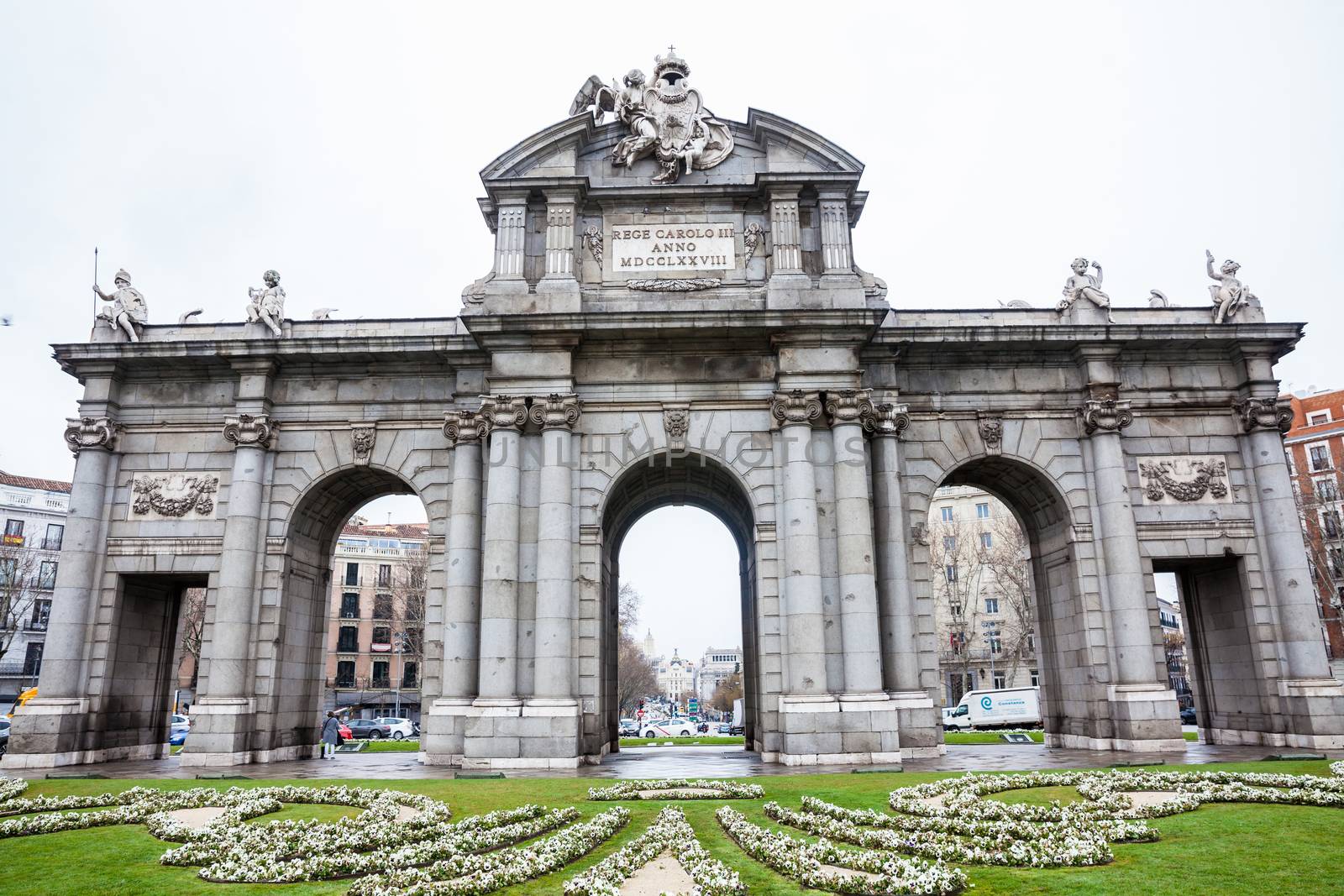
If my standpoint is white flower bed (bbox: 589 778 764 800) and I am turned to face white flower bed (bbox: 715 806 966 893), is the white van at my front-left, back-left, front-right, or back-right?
back-left

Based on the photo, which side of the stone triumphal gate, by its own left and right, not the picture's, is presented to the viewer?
front

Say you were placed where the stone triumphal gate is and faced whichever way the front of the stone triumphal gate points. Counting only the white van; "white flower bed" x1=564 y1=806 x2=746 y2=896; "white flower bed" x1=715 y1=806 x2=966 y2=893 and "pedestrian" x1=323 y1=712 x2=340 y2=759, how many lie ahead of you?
2

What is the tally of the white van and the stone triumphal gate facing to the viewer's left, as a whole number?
1

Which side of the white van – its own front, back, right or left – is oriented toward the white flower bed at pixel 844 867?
left

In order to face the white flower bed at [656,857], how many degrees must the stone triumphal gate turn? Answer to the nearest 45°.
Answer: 0° — it already faces it

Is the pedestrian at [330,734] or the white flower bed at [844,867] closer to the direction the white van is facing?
the pedestrian

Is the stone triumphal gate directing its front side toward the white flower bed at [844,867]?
yes

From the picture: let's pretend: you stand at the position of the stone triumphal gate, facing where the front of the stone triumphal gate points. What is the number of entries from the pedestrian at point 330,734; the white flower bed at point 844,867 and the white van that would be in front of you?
1

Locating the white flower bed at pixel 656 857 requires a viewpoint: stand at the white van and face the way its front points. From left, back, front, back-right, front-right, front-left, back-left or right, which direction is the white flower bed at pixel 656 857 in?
left

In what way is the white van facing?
to the viewer's left

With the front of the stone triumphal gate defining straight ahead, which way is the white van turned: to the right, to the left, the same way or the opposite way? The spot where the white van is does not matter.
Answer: to the right
